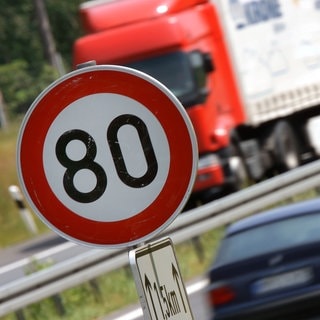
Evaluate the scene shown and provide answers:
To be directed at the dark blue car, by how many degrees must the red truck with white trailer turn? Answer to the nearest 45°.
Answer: approximately 45° to its left

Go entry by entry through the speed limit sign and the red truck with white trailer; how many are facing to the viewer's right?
0

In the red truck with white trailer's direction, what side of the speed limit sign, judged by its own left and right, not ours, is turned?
back

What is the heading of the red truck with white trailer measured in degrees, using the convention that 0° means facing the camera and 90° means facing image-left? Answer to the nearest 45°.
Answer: approximately 45°

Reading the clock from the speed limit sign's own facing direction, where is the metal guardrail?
The metal guardrail is roughly at 6 o'clock from the speed limit sign.

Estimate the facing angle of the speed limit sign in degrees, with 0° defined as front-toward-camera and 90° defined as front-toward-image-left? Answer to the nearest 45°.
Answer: approximately 0°

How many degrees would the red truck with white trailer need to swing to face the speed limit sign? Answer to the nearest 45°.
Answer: approximately 45° to its left
